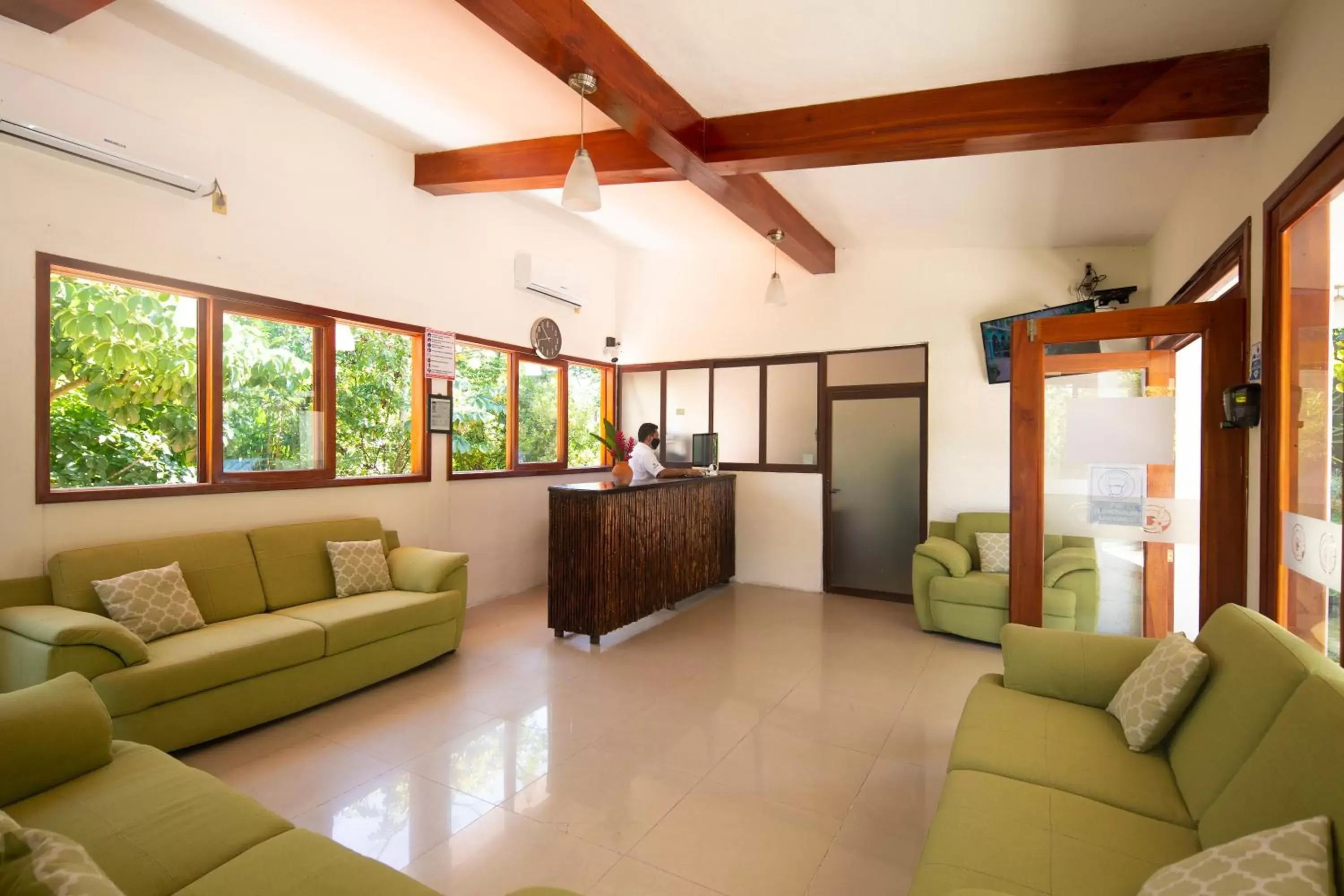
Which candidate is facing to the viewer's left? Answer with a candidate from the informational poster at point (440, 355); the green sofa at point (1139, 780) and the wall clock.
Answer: the green sofa

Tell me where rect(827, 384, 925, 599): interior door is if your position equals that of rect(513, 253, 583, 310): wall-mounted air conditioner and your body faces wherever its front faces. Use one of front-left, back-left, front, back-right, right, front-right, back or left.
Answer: front-left

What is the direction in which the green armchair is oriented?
toward the camera

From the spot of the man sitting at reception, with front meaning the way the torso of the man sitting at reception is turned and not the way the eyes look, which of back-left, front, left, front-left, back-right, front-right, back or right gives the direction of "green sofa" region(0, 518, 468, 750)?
back-right

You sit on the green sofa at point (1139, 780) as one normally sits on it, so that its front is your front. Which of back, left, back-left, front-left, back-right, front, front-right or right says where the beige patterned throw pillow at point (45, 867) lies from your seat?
front-left

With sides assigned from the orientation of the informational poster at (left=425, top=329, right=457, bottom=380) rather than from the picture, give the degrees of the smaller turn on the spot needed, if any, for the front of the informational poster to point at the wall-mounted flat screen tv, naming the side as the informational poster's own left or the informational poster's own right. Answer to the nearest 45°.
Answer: approximately 45° to the informational poster's own left

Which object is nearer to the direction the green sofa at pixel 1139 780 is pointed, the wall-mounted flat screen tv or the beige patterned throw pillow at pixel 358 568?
the beige patterned throw pillow

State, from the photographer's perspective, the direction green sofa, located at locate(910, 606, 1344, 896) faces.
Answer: facing to the left of the viewer

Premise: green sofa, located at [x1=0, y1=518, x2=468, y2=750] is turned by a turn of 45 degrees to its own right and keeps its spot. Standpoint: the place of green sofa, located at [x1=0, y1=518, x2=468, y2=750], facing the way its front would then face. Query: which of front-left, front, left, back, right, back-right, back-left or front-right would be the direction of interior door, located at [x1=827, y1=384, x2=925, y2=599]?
left

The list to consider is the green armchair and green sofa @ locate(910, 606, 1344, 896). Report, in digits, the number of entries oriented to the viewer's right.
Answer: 0

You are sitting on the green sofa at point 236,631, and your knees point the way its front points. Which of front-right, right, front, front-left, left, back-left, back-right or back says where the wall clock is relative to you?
left

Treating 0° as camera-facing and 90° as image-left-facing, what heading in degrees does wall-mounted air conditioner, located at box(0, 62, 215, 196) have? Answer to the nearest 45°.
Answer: approximately 315°

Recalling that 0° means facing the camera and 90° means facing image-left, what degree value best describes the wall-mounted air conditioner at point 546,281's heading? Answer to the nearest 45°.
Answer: approximately 315°

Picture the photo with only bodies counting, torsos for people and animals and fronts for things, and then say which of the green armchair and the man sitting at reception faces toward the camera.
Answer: the green armchair

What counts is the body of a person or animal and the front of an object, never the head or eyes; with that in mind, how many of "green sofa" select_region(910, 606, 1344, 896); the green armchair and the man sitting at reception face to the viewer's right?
1

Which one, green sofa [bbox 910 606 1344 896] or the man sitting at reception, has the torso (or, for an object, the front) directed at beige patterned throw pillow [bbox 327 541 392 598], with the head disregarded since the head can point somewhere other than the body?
the green sofa

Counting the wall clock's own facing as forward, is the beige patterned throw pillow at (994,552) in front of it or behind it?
in front

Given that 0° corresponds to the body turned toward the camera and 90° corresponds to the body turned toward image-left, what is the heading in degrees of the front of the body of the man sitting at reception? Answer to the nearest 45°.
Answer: approximately 270°

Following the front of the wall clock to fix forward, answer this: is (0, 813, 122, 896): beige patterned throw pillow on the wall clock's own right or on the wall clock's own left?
on the wall clock's own right

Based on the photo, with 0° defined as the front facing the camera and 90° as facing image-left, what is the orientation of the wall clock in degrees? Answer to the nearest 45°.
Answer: approximately 315°
